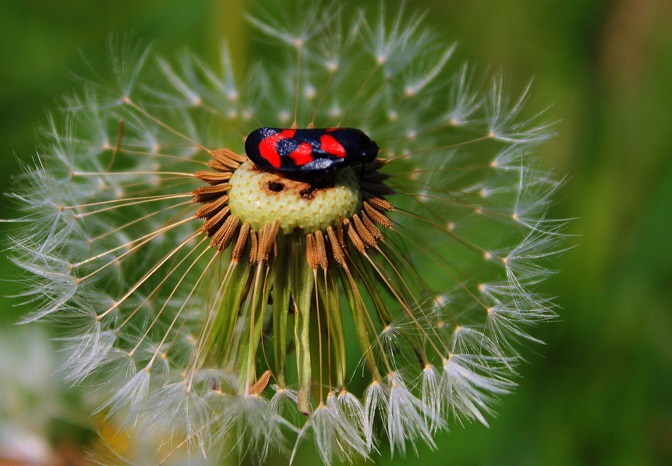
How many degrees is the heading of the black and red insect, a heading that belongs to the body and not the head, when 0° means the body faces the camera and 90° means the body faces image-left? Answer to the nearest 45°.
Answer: approximately 270°
